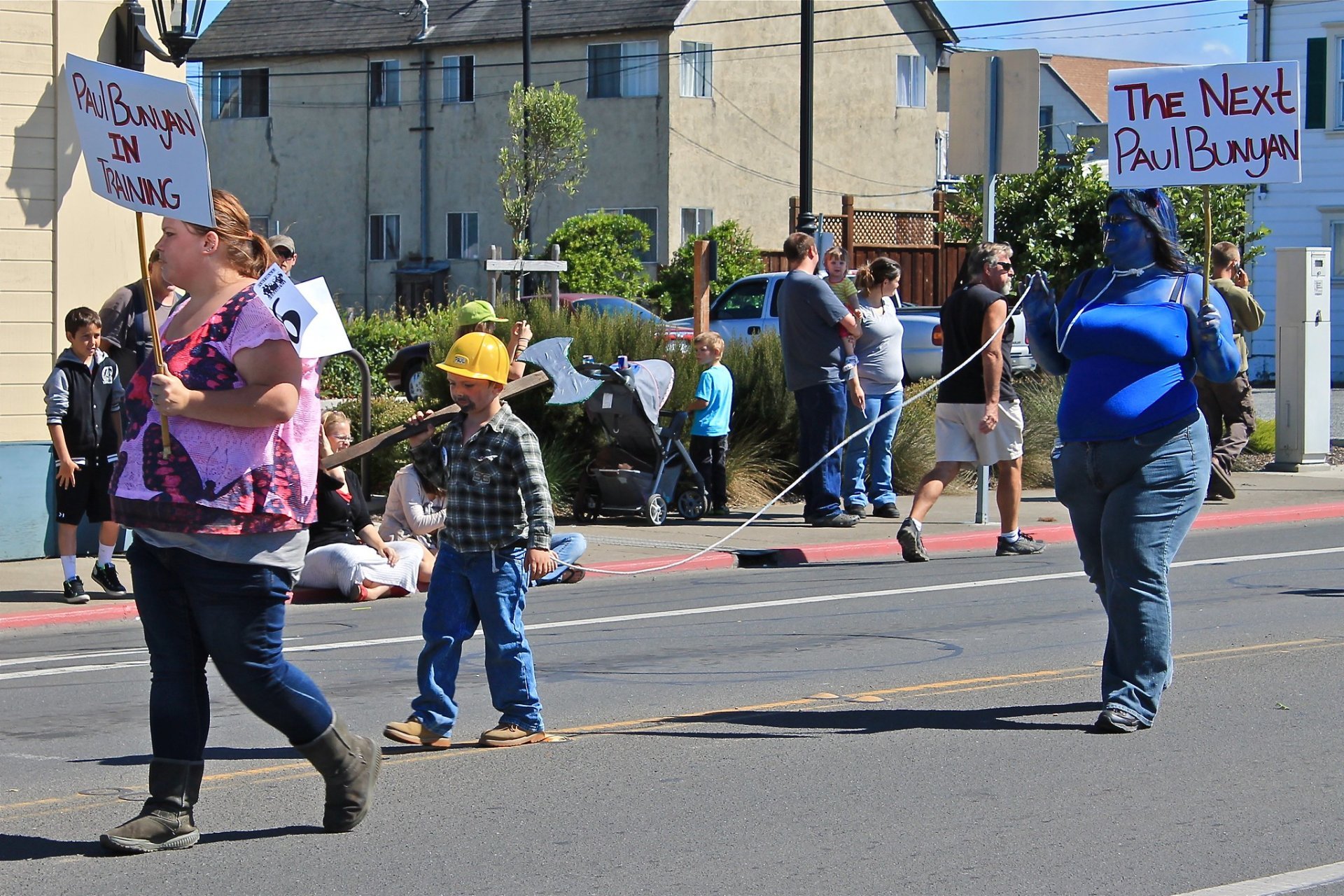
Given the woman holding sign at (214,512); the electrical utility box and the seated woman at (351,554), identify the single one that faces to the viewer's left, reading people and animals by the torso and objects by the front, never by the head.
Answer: the woman holding sign

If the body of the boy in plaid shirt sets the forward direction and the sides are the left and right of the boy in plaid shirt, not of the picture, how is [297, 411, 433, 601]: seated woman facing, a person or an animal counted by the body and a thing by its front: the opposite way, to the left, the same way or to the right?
to the left

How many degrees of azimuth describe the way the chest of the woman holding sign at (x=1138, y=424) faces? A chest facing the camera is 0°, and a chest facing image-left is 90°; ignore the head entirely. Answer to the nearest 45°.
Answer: approximately 45°

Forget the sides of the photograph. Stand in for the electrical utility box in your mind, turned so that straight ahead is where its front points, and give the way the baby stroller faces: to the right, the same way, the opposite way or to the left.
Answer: to the left

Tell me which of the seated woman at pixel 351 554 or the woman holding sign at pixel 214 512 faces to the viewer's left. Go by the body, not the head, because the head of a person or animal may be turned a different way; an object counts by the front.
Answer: the woman holding sign

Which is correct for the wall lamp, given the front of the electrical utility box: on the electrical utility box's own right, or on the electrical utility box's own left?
on the electrical utility box's own right

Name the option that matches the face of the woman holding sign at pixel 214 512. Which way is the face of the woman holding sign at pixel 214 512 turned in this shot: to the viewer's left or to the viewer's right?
to the viewer's left

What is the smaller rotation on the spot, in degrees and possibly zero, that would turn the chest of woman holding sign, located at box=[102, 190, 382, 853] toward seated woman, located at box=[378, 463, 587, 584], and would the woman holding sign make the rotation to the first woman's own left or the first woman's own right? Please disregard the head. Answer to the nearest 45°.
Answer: approximately 90° to the first woman's own right

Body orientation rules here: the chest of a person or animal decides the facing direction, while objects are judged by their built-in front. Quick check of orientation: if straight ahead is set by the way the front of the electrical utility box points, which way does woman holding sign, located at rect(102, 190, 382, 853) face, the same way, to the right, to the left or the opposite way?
to the right

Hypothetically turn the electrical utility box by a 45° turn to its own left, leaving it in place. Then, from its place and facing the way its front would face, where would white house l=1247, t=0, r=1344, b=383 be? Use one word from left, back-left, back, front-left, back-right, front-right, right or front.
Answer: left

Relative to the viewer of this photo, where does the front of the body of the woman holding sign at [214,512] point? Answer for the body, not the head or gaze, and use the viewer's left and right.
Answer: facing to the left of the viewer

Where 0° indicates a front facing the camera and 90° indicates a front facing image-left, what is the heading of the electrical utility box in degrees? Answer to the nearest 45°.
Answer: approximately 315°

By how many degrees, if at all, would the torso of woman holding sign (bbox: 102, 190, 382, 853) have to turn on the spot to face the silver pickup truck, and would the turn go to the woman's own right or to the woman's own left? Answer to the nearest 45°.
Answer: approximately 90° to the woman's own right

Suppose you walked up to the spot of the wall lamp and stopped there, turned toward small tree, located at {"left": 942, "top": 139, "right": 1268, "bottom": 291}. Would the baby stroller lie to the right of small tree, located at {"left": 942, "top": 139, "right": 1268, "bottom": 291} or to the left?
right
